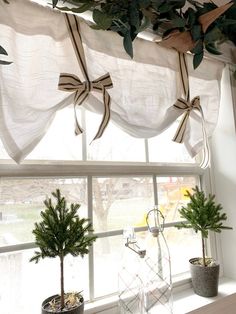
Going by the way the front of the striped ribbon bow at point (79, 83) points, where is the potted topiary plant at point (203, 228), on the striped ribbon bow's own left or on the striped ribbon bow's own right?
on the striped ribbon bow's own left

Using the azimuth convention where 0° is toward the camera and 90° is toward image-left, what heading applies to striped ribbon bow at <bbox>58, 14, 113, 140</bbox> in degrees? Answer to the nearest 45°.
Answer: approximately 0°
